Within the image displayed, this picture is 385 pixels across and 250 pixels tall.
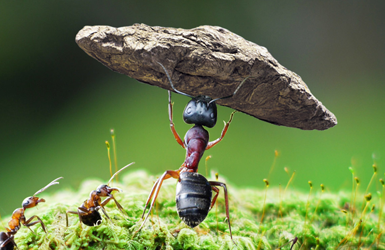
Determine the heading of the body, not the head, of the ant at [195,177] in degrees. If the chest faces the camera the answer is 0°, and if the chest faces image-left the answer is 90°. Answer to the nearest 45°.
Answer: approximately 180°

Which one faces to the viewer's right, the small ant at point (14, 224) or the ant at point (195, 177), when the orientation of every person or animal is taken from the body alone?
the small ant

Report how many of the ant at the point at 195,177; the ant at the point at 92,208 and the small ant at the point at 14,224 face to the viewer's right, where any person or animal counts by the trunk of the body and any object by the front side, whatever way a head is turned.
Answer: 2

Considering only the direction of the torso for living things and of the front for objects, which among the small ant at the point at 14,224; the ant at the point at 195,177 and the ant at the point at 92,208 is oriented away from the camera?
the ant at the point at 195,177

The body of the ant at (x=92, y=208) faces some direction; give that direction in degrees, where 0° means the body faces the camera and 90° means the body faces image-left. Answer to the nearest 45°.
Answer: approximately 270°

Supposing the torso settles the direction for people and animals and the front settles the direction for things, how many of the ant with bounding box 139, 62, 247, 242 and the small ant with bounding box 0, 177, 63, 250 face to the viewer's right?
1

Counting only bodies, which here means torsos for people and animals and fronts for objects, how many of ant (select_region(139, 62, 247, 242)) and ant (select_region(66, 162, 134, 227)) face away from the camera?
1

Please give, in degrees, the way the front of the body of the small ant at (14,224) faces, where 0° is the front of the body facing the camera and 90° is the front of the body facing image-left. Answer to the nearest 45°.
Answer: approximately 270°
